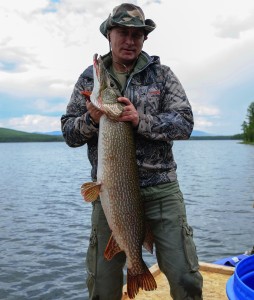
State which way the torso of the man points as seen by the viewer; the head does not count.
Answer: toward the camera

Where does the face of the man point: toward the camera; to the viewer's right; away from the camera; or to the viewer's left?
toward the camera
